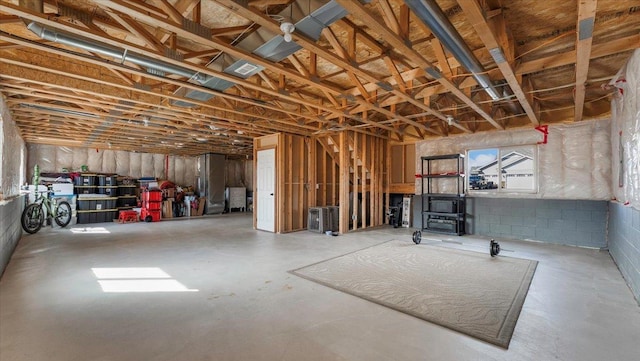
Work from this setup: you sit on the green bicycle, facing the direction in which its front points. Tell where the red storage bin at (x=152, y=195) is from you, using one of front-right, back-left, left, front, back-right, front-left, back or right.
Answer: back-left

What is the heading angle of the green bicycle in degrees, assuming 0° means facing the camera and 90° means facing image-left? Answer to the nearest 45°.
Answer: approximately 45°

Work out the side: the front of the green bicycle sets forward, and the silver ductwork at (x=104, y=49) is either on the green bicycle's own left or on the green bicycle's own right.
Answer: on the green bicycle's own left

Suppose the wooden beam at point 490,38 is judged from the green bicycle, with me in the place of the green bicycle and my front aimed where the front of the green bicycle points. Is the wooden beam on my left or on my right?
on my left

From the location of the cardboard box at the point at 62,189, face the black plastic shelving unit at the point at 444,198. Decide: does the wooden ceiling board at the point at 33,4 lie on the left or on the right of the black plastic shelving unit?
right

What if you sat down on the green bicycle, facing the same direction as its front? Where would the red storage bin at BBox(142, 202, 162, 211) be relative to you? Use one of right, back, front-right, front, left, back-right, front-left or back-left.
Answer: back-left
